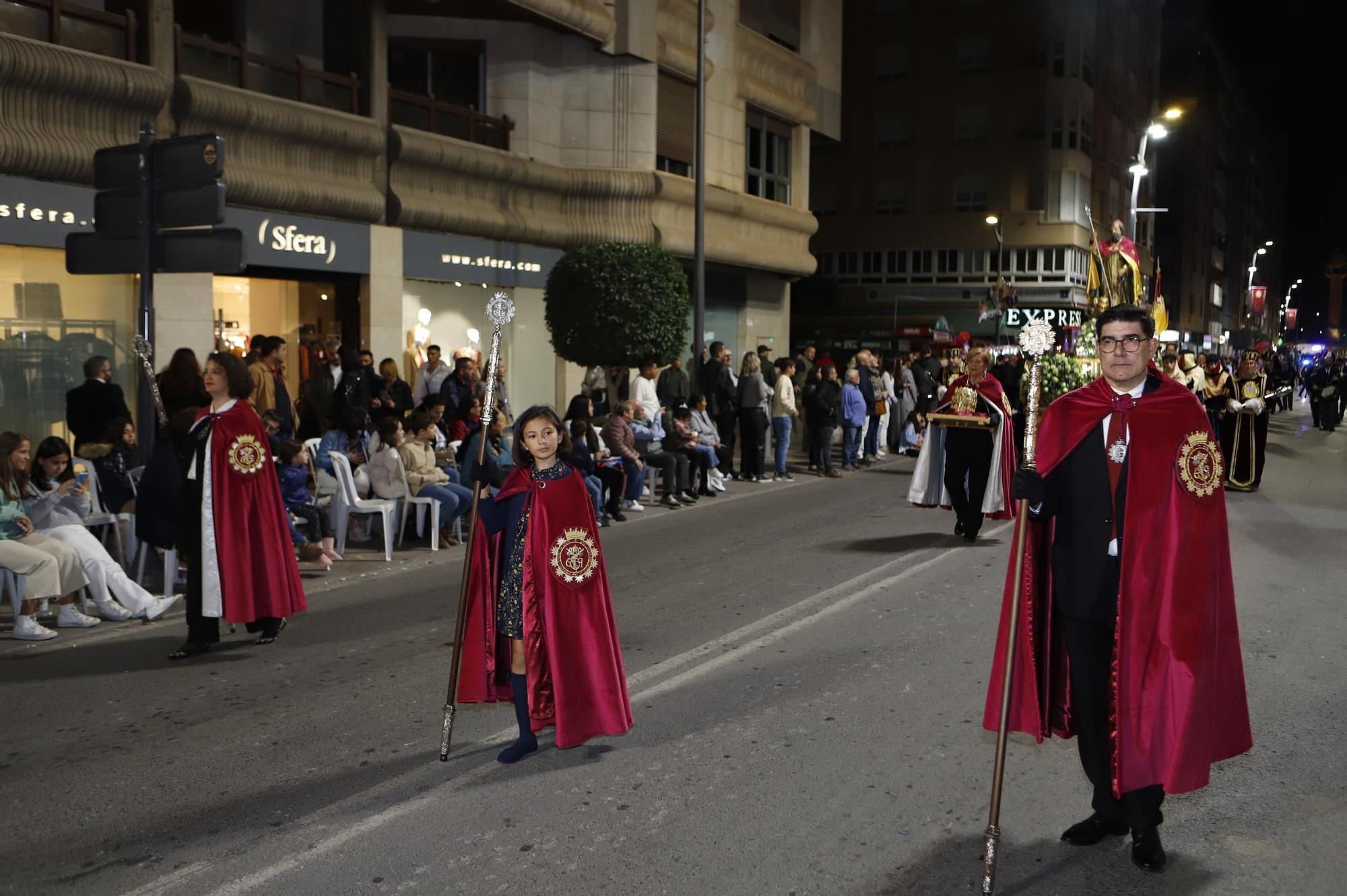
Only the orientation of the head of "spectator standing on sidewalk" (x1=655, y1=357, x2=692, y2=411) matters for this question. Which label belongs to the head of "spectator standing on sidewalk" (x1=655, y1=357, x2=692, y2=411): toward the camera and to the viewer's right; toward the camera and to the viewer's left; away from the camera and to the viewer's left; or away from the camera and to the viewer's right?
toward the camera and to the viewer's right

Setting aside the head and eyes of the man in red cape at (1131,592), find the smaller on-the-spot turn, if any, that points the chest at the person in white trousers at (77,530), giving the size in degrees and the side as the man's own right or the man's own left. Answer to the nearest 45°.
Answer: approximately 45° to the man's own right

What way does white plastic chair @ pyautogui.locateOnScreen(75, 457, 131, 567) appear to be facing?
to the viewer's right

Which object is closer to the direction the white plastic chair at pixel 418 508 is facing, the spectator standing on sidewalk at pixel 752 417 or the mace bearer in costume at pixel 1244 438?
the mace bearer in costume

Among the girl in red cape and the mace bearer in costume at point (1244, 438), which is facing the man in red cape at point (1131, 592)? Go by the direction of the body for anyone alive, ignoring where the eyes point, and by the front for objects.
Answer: the mace bearer in costume

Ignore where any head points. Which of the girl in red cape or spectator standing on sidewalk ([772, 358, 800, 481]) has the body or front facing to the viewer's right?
the spectator standing on sidewalk

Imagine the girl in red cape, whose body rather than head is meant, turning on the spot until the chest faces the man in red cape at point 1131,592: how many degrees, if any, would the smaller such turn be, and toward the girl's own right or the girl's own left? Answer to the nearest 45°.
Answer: approximately 90° to the girl's own left

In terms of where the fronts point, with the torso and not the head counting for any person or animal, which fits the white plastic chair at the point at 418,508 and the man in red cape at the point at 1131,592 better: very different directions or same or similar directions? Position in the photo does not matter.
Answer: very different directions

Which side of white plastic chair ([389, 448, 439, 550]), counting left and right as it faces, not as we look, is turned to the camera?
right

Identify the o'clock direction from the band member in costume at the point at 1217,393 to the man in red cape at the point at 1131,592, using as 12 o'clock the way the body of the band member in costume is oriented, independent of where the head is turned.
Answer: The man in red cape is roughly at 12 o'clock from the band member in costume.
